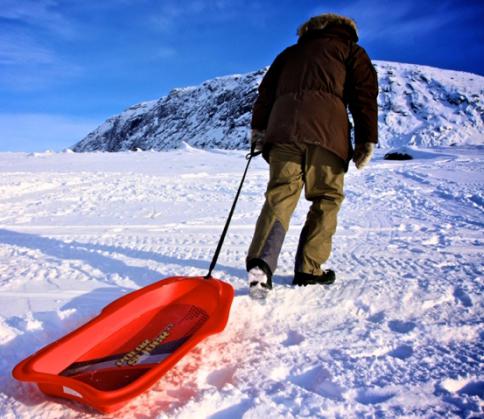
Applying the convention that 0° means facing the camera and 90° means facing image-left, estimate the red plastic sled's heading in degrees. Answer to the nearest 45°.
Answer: approximately 225°

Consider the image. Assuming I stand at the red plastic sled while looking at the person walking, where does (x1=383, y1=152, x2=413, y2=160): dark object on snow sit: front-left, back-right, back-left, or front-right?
front-left

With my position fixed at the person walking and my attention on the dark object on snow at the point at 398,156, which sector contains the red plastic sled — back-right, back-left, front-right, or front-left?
back-left

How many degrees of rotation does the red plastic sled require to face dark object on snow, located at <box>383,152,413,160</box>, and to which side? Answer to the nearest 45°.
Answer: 0° — it already faces it

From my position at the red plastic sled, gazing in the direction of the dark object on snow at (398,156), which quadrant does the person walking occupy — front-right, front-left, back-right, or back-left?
front-right

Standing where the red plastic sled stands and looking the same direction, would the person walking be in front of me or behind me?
in front
